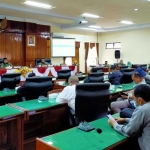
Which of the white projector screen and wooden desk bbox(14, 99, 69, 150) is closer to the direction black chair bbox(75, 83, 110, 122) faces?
the white projector screen

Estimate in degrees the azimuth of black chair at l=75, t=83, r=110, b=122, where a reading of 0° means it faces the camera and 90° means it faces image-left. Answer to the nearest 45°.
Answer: approximately 180°

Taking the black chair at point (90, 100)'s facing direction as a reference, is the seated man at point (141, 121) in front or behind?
behind

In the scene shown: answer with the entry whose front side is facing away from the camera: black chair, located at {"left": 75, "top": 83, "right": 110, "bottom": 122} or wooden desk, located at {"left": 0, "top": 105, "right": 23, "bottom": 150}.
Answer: the black chair
